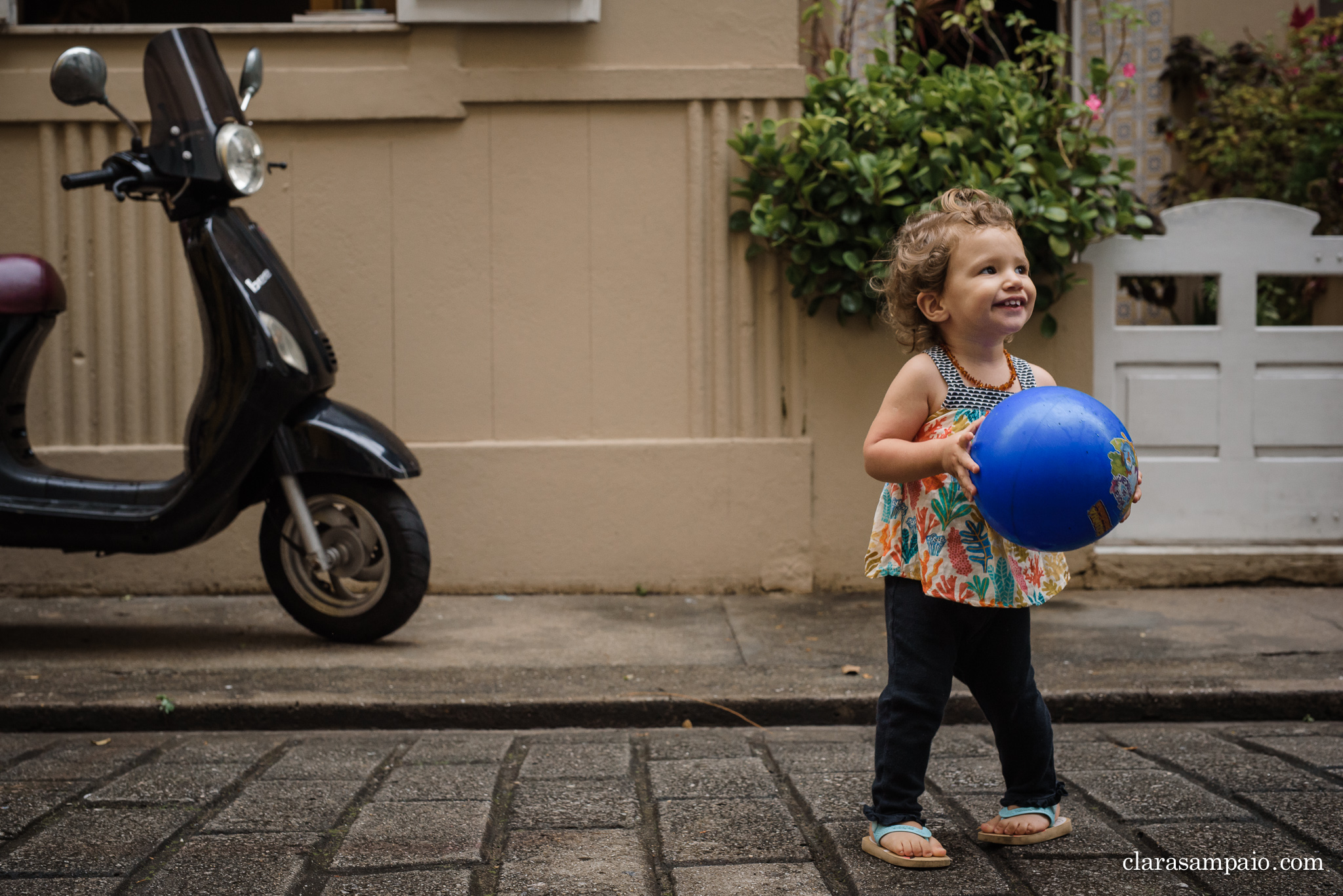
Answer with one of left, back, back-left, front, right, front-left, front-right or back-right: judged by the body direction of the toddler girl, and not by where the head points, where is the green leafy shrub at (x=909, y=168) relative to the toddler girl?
back-left

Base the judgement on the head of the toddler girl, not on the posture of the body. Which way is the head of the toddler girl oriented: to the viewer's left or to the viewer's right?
to the viewer's right

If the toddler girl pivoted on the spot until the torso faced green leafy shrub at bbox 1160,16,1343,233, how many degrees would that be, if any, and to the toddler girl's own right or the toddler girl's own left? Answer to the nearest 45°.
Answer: approximately 135° to the toddler girl's own left

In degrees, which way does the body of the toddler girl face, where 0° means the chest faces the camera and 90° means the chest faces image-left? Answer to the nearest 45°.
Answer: approximately 315°

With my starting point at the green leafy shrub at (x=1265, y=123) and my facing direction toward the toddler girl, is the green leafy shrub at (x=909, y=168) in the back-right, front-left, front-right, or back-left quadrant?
front-right

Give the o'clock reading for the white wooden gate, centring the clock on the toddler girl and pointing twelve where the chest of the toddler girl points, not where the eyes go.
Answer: The white wooden gate is roughly at 8 o'clock from the toddler girl.
